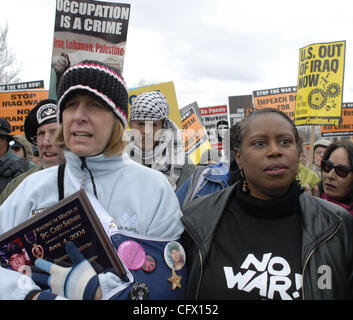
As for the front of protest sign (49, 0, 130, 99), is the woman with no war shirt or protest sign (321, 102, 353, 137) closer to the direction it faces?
the woman with no war shirt

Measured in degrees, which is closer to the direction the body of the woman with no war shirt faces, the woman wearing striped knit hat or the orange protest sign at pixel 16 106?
the woman wearing striped knit hat

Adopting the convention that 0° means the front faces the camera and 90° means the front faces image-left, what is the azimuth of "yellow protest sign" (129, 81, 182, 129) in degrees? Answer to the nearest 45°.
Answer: approximately 0°
